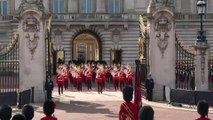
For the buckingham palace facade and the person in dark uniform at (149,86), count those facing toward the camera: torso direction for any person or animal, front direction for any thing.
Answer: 2

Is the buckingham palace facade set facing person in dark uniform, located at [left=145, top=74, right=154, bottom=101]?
yes

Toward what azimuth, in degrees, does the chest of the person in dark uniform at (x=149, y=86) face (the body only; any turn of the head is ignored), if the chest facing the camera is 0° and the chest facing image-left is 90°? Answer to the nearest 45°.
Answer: approximately 0°

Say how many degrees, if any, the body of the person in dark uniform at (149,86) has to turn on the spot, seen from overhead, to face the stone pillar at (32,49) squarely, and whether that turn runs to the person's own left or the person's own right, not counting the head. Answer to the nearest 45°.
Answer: approximately 90° to the person's own right

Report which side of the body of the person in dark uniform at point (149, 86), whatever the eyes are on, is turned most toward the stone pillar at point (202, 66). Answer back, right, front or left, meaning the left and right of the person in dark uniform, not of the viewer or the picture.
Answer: left
